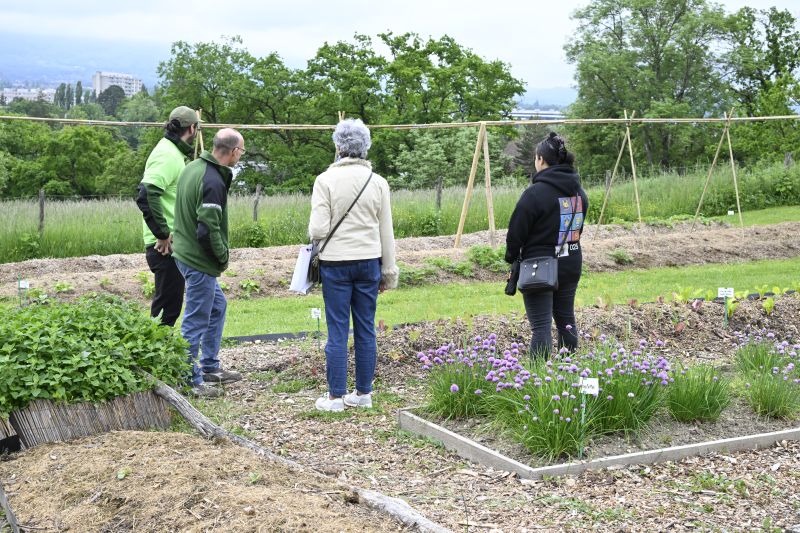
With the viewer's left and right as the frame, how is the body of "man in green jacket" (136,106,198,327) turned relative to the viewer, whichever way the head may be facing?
facing to the right of the viewer

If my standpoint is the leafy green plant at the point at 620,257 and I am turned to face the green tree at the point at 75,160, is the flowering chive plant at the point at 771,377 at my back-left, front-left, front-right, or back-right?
back-left

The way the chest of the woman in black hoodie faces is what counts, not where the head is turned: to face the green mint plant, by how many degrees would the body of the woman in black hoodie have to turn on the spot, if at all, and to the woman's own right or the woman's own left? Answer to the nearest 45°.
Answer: approximately 90° to the woman's own left

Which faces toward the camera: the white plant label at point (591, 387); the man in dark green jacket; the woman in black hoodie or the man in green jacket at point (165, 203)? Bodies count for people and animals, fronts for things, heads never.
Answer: the white plant label

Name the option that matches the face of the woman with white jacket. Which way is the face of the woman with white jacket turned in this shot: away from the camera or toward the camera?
away from the camera

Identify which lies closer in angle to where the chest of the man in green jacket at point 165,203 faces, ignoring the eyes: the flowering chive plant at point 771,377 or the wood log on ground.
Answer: the flowering chive plant

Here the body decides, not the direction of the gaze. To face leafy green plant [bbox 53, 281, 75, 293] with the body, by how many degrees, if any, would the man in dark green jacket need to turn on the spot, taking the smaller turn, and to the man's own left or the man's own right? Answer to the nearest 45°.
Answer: approximately 90° to the man's own left

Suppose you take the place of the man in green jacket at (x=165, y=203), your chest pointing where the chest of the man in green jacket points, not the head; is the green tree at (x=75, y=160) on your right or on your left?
on your left

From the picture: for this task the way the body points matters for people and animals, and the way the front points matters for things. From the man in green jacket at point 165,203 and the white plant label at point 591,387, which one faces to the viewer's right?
the man in green jacket

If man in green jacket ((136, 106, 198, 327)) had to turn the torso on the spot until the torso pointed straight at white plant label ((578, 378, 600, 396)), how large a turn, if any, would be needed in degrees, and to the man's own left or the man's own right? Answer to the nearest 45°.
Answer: approximately 45° to the man's own right

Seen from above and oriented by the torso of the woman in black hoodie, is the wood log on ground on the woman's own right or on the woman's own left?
on the woman's own left

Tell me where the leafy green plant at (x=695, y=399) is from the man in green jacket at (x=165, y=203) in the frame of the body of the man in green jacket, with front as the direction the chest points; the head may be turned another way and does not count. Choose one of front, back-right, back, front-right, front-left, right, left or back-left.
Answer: front-right
